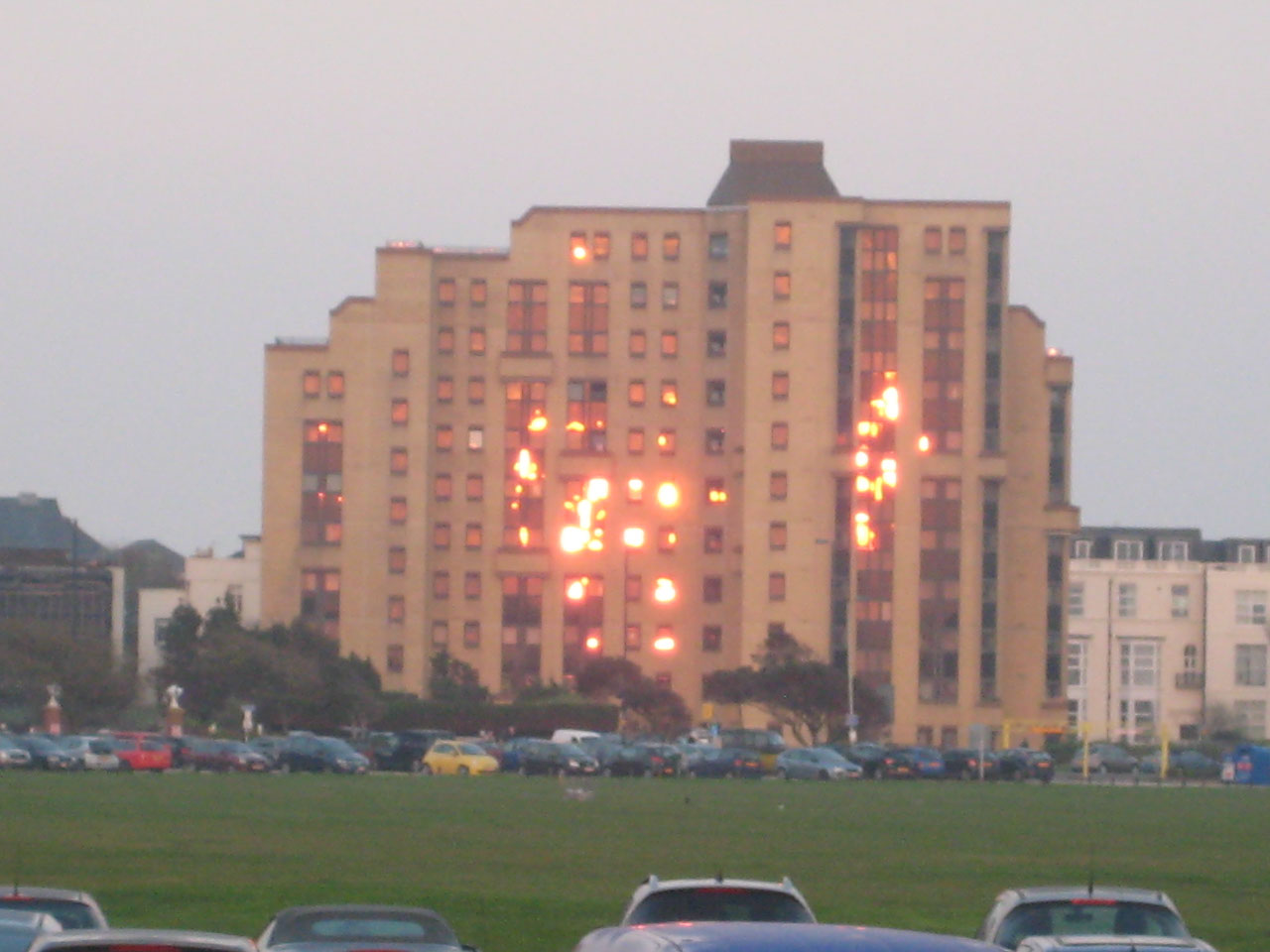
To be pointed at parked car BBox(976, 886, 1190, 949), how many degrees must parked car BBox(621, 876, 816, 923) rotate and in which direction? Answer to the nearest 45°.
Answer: approximately 45° to its right

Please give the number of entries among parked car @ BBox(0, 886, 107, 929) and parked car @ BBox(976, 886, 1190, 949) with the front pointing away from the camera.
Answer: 2

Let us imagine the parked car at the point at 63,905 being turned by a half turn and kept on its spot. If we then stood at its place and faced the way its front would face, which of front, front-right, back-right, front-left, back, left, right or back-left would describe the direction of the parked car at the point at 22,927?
front

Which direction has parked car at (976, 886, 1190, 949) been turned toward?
away from the camera

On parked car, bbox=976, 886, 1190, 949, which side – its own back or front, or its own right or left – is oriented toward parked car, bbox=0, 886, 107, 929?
left

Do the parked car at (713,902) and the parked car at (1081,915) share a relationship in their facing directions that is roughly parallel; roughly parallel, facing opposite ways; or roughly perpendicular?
roughly parallel

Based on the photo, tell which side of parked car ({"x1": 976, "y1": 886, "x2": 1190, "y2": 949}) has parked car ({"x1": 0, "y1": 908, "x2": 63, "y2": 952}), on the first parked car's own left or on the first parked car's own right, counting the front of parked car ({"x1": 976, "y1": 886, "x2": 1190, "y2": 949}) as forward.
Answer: on the first parked car's own left

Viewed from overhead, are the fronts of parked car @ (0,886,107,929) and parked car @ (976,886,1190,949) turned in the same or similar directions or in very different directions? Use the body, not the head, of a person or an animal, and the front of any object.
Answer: same or similar directions

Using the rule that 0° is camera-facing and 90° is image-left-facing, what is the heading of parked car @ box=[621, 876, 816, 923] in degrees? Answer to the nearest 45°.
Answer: approximately 180°

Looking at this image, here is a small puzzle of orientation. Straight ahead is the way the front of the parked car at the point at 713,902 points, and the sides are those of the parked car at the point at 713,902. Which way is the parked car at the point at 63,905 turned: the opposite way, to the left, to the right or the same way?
the same way

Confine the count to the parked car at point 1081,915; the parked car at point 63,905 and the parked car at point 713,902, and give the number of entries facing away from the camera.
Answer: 3

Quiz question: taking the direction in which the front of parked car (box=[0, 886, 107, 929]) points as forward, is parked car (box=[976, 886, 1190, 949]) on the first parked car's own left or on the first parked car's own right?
on the first parked car's own right

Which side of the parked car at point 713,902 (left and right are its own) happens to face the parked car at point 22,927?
left

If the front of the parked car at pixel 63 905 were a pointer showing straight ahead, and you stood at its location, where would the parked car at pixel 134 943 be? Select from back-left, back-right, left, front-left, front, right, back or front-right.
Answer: back

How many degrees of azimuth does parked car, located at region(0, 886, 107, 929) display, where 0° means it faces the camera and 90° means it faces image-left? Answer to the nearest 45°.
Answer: approximately 180°
